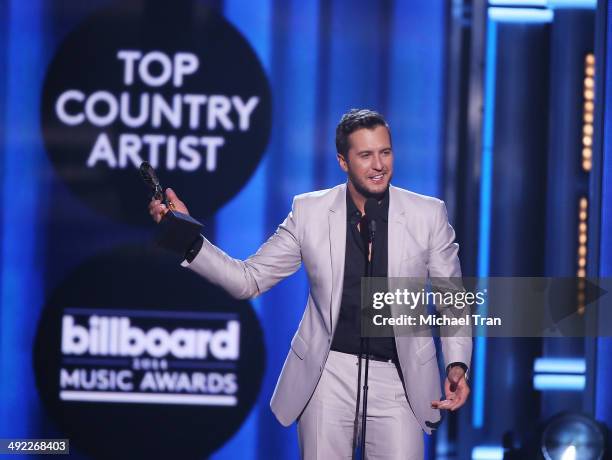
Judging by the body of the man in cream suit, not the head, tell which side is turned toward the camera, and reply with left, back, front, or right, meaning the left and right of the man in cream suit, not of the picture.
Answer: front
